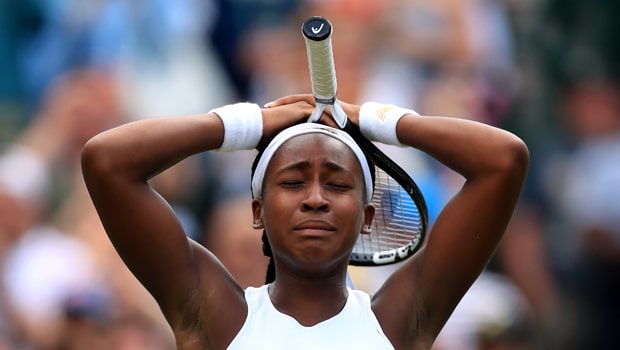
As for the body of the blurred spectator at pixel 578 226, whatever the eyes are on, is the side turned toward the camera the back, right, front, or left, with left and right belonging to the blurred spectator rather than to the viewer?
front

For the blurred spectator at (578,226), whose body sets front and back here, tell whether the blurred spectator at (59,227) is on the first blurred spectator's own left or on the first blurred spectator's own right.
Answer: on the first blurred spectator's own right

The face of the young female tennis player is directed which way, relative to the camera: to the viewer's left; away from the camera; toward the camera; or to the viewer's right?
toward the camera

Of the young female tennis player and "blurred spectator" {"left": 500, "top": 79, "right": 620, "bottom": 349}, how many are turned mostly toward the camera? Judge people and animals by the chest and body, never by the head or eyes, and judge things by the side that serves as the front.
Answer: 2

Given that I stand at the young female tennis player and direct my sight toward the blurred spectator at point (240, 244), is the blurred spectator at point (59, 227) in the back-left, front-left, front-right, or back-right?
front-left

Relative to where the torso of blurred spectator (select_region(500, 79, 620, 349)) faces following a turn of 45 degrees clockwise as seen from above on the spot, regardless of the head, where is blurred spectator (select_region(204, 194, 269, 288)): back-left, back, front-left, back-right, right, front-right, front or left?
front

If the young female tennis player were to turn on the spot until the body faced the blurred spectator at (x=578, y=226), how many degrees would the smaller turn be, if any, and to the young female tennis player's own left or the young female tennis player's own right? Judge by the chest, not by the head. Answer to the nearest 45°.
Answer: approximately 135° to the young female tennis player's own left

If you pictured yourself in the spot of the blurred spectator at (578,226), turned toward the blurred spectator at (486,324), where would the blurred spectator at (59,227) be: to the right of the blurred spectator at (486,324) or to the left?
right

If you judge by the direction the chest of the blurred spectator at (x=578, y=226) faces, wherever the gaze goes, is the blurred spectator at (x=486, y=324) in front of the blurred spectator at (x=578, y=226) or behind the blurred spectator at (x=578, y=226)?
in front

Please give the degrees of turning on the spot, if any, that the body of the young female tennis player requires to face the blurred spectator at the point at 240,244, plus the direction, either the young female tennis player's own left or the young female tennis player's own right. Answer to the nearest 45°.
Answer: approximately 180°

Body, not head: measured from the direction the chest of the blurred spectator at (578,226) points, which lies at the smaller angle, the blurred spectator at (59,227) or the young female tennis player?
the young female tennis player

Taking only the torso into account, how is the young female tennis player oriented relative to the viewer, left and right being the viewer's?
facing the viewer
